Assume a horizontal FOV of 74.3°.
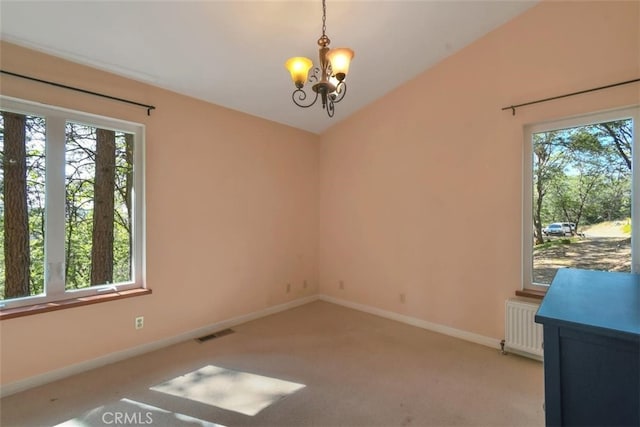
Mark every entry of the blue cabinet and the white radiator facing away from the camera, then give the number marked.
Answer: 0

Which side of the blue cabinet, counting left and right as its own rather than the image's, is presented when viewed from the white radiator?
right

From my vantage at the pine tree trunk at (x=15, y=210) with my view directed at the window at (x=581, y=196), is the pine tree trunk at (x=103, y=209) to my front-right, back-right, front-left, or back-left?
front-left

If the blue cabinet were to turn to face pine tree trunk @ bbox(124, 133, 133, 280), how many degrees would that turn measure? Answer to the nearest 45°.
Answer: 0° — it already faces it

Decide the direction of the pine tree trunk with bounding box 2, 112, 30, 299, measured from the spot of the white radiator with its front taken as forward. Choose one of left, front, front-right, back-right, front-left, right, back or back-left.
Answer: front

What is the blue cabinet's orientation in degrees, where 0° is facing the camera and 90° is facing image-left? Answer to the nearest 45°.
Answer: approximately 90°

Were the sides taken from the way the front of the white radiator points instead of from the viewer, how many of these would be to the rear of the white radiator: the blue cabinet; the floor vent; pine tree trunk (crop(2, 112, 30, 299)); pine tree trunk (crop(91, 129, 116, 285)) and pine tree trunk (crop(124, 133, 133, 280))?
0

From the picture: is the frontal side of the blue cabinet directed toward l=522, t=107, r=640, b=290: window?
no

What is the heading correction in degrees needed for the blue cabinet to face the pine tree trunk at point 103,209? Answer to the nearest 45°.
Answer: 0° — it already faces it

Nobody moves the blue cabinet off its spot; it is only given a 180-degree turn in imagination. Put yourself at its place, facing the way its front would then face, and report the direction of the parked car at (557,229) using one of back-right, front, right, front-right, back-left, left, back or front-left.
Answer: left

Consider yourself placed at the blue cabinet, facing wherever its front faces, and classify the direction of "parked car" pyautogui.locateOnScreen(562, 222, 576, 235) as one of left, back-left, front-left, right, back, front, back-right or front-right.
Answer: right

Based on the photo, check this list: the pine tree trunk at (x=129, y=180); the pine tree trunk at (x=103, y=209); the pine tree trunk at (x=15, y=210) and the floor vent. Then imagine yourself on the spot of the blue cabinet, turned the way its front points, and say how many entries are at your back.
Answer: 0

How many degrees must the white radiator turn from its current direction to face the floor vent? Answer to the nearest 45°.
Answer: approximately 45° to its right

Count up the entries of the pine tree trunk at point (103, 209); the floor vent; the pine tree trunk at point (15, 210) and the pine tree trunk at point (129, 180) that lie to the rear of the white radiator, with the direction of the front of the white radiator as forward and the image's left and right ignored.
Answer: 0

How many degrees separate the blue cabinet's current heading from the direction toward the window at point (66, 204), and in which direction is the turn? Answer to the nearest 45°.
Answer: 0° — it already faces it
